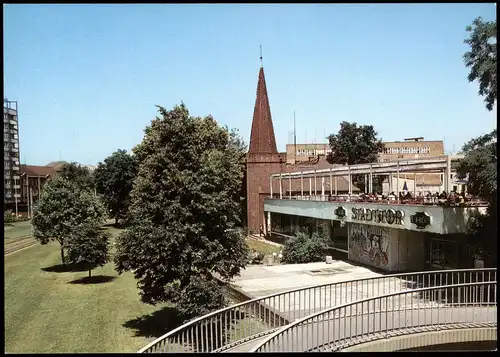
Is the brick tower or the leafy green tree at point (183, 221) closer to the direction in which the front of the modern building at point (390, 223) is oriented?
the leafy green tree

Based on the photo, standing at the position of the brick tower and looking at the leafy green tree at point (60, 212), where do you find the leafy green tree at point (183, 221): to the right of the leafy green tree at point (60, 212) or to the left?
left

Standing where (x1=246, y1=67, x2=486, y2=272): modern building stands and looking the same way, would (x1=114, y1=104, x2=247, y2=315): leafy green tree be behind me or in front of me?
in front

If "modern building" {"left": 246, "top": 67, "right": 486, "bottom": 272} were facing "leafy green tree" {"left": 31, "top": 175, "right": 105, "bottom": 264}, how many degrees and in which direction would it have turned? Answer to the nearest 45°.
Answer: approximately 45° to its right

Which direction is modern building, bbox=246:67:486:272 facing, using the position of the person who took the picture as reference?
facing the viewer and to the left of the viewer

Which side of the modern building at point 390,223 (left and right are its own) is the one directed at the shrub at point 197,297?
front

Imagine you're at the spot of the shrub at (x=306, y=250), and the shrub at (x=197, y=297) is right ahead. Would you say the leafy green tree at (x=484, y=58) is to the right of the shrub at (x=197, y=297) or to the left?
left

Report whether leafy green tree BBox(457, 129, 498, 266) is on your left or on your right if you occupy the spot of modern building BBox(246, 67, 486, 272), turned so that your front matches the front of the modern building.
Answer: on your left

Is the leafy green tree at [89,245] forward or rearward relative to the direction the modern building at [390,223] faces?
forward

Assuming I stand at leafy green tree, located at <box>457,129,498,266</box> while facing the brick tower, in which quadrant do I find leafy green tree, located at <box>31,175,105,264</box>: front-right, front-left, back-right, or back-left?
front-left

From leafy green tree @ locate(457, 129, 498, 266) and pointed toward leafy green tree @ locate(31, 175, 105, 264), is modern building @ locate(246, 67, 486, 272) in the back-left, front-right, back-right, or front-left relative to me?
front-right

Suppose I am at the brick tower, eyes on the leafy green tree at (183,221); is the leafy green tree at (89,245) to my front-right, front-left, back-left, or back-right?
front-right

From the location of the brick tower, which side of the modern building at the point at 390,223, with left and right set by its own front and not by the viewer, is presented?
right

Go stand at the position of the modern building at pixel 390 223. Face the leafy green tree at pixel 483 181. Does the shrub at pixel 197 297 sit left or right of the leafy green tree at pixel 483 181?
right

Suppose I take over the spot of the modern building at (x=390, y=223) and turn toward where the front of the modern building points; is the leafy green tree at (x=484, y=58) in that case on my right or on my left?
on my left

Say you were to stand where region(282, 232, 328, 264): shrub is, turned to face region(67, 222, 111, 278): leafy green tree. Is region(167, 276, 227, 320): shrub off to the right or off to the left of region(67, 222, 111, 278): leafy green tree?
left
